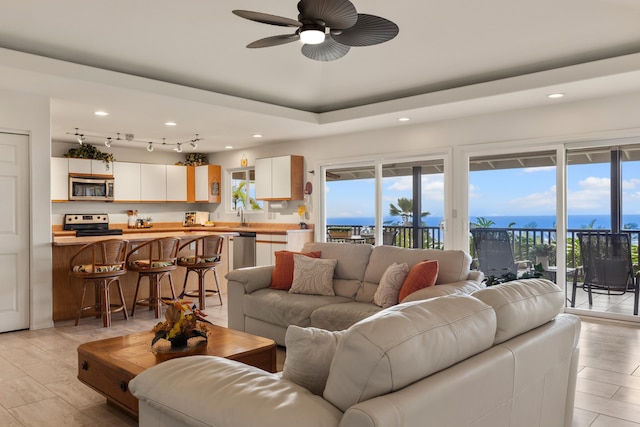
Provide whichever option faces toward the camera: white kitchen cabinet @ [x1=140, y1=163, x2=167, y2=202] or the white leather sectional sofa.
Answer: the white kitchen cabinet

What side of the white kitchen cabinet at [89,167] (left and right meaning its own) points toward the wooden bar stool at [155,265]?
front

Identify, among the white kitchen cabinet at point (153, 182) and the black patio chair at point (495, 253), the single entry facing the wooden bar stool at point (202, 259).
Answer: the white kitchen cabinet

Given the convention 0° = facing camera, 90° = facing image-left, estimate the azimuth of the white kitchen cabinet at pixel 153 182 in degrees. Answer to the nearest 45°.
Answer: approximately 0°

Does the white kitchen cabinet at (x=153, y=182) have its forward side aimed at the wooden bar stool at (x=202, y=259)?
yes

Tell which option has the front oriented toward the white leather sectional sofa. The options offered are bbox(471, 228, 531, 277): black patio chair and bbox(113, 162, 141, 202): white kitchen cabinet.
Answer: the white kitchen cabinet

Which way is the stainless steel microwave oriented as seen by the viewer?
toward the camera

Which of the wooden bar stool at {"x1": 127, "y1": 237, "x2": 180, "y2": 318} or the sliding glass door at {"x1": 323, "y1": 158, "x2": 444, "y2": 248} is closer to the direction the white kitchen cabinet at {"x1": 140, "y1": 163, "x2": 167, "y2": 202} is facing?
the wooden bar stool

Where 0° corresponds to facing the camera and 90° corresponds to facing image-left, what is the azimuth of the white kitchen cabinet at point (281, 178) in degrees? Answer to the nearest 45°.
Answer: approximately 45°

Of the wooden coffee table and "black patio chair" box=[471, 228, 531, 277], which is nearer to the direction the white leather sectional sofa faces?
the wooden coffee table

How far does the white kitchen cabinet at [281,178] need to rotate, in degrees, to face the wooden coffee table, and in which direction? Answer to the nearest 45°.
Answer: approximately 45° to its left

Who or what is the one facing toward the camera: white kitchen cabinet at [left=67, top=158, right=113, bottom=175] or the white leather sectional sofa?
the white kitchen cabinet

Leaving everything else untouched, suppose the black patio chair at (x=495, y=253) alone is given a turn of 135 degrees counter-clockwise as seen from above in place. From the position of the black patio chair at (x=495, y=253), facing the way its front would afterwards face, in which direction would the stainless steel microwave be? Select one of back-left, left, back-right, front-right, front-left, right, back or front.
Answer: front

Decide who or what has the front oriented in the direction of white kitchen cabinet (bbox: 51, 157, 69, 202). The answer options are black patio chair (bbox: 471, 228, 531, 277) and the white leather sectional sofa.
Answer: the white leather sectional sofa

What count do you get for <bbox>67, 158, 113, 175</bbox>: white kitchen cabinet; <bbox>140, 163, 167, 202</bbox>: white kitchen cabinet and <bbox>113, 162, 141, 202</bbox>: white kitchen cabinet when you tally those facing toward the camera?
3

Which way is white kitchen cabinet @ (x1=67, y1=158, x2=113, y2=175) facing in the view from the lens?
facing the viewer
